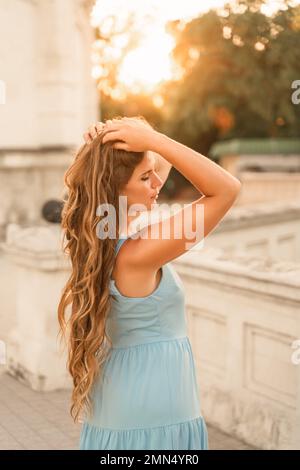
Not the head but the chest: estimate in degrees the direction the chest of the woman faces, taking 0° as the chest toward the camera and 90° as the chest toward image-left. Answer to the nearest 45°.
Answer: approximately 270°

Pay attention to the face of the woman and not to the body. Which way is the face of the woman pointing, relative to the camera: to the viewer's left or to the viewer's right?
to the viewer's right

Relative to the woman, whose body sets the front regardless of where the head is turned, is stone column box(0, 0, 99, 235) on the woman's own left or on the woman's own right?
on the woman's own left
